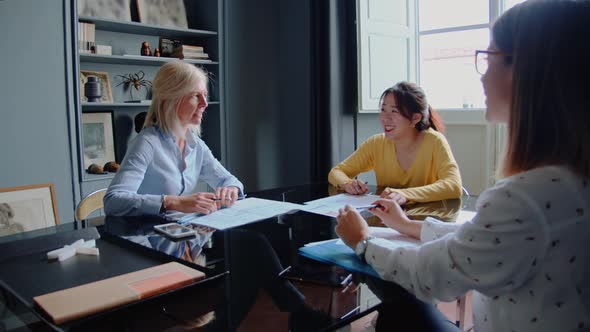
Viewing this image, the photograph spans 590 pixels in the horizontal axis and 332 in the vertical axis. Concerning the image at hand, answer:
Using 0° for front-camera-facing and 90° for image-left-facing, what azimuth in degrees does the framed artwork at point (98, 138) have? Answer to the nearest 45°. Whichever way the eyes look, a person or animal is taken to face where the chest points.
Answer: approximately 0°

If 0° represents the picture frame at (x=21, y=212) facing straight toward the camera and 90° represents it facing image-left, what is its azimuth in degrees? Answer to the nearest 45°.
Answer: approximately 0°

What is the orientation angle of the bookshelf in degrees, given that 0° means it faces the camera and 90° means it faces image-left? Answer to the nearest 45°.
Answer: approximately 315°

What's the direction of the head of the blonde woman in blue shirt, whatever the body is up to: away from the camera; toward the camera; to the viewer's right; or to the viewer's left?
to the viewer's right
